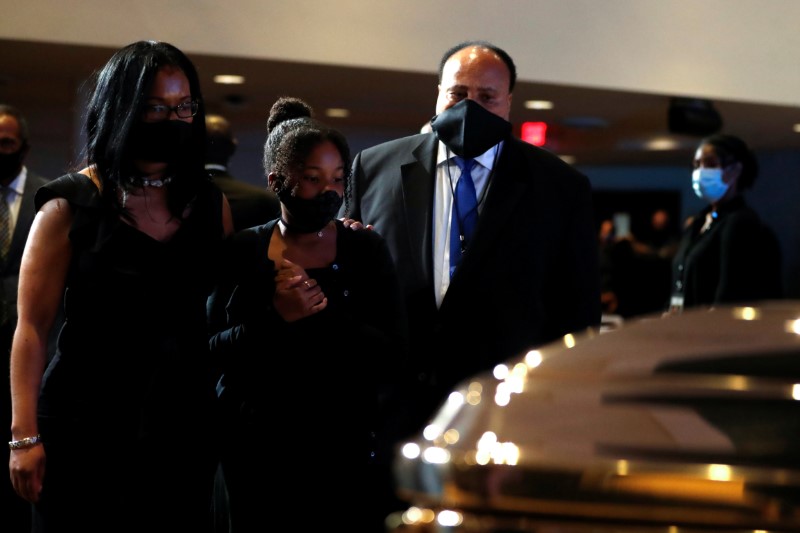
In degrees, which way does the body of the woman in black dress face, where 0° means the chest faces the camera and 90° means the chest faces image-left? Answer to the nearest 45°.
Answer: approximately 315°

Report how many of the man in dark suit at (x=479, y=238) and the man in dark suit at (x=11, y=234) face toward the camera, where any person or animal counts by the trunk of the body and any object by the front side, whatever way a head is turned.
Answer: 2

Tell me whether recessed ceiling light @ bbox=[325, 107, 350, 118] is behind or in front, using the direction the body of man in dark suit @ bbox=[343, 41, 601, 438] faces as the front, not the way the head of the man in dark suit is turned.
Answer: behind
